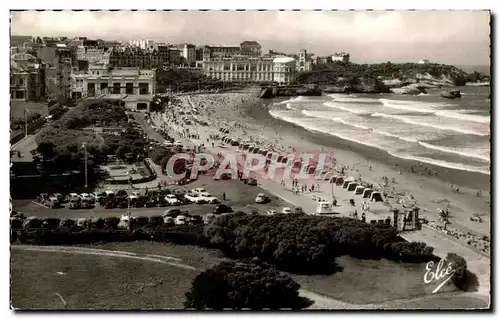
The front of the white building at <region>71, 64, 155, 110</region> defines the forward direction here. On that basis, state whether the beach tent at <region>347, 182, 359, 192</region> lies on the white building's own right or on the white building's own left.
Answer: on the white building's own left

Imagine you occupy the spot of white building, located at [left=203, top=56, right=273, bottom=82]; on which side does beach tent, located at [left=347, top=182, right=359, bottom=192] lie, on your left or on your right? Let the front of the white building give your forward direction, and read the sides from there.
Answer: on your left

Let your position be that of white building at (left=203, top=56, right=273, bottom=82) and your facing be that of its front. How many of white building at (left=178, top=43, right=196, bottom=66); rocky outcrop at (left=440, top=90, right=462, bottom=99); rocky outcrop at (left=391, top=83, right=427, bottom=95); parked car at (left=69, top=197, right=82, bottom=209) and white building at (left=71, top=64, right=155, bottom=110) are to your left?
2

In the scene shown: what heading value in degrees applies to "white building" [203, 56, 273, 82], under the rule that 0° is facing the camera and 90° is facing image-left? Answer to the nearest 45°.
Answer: approximately 0°

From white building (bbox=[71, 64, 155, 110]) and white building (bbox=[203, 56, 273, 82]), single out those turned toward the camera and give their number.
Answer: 2

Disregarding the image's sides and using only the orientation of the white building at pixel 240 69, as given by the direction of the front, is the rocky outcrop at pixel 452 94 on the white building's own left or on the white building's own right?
on the white building's own left
